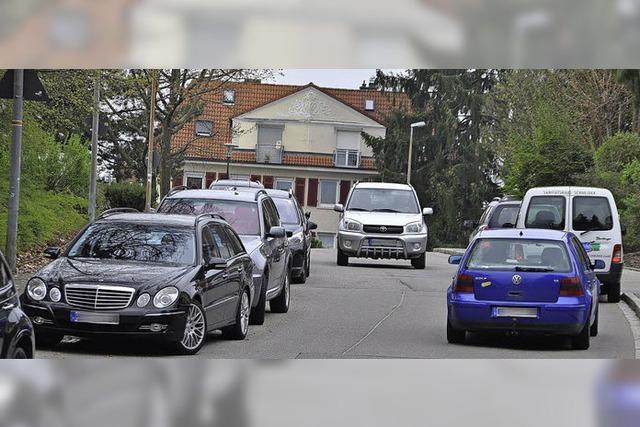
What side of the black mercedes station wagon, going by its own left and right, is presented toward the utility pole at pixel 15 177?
right

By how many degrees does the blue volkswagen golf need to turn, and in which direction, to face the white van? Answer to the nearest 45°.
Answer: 0° — it already faces it

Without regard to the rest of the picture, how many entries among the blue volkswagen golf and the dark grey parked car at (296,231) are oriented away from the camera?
1

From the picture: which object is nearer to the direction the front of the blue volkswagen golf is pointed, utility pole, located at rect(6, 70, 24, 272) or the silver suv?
the silver suv
